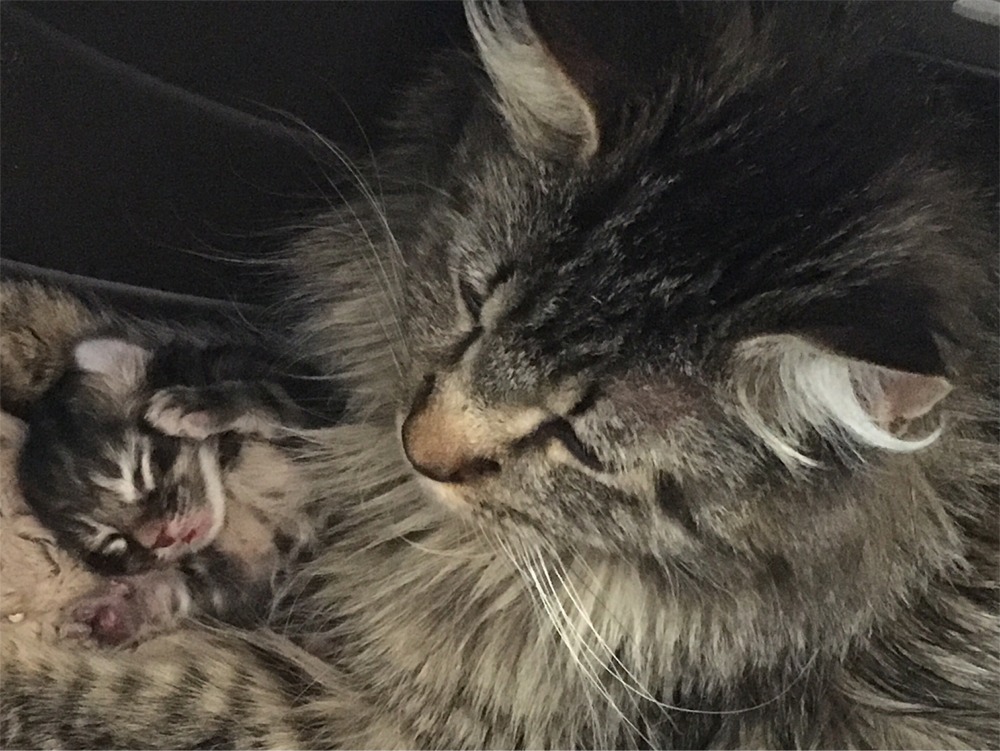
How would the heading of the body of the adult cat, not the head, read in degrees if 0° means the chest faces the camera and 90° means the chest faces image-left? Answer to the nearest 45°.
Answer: approximately 45°

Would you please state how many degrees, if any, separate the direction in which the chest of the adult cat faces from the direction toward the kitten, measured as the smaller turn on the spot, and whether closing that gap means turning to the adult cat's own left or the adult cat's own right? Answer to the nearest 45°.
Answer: approximately 45° to the adult cat's own right
